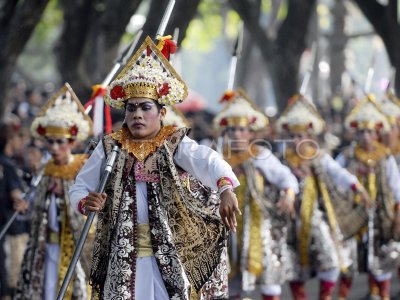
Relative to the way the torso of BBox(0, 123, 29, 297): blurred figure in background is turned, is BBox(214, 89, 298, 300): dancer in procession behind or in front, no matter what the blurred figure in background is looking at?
in front

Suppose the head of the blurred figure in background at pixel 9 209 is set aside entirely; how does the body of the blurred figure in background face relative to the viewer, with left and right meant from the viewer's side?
facing to the right of the viewer

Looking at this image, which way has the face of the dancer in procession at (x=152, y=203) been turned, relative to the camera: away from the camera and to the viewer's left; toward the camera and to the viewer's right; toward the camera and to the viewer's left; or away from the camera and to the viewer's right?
toward the camera and to the viewer's left

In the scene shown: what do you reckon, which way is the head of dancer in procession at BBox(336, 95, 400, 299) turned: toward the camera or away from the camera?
toward the camera

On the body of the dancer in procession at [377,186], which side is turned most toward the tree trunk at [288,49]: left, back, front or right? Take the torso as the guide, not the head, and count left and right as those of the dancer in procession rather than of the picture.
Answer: back

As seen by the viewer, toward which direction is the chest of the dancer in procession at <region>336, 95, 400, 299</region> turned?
toward the camera

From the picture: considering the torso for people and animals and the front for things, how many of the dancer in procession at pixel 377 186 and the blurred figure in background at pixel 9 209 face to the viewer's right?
1
